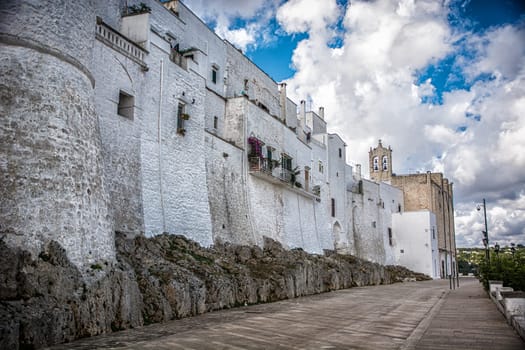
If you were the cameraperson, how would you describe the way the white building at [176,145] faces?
facing the viewer and to the right of the viewer
